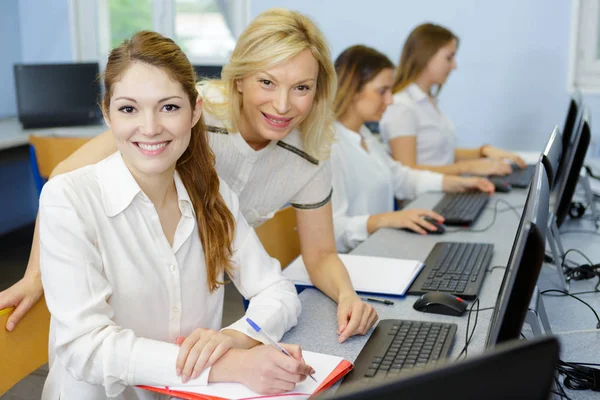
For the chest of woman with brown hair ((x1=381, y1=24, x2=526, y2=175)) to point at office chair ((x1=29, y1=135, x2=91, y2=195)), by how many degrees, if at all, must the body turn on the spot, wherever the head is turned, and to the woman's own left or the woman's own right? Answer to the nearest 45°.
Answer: approximately 180°

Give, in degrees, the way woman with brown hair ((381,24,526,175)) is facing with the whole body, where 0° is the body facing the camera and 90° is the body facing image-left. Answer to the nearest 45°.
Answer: approximately 270°

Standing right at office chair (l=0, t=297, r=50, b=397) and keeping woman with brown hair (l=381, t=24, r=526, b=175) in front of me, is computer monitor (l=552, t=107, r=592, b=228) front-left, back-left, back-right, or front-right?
front-right

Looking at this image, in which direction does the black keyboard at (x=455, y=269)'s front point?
to the viewer's left

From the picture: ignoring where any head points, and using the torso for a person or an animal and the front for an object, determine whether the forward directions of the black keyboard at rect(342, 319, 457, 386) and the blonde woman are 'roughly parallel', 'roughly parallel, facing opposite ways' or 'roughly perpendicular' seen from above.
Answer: roughly perpendicular

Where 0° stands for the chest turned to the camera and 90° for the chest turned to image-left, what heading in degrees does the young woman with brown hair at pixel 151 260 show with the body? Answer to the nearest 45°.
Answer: approximately 315°

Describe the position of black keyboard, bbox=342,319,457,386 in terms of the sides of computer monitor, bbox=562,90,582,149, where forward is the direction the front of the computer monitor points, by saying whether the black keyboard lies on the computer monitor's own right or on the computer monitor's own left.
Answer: on the computer monitor's own left

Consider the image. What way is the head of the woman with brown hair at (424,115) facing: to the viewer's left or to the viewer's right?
to the viewer's right

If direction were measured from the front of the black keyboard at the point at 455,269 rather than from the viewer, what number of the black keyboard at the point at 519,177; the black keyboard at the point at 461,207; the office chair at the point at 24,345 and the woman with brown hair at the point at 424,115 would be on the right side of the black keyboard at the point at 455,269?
3

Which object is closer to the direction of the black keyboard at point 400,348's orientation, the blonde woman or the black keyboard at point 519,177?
the blonde woman

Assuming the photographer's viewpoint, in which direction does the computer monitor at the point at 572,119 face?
facing to the left of the viewer

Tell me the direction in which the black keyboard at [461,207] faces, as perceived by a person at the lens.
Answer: facing to the left of the viewer

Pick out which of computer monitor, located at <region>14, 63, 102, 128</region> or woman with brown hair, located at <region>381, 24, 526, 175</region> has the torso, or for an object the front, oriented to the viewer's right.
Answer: the woman with brown hair

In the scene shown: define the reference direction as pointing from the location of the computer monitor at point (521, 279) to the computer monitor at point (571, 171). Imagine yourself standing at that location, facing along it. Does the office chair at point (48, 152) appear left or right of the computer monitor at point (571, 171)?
left

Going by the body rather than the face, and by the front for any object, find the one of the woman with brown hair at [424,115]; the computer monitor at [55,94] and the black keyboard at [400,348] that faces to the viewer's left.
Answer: the black keyboard

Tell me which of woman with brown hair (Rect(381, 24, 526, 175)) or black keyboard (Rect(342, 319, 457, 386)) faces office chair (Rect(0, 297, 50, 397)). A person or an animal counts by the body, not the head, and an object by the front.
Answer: the black keyboard

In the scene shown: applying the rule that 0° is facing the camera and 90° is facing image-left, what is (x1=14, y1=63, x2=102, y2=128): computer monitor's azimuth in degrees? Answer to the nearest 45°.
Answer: approximately 0°

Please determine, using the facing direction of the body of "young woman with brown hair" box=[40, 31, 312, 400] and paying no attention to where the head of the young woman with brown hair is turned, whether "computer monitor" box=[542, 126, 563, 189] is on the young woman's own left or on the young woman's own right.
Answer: on the young woman's own left

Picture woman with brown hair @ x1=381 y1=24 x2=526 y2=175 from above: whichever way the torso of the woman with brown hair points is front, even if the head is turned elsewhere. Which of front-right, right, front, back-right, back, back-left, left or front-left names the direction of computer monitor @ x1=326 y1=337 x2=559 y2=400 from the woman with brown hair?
right
